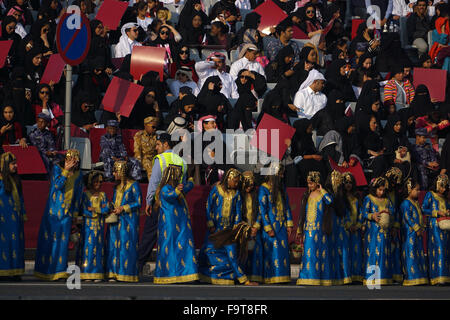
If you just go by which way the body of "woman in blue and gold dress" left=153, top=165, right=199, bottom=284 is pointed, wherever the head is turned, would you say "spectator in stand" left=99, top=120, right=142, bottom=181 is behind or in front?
behind

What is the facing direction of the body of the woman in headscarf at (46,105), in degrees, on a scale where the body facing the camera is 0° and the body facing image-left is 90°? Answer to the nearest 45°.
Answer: approximately 0°

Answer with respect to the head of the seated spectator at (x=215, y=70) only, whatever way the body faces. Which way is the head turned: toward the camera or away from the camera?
toward the camera

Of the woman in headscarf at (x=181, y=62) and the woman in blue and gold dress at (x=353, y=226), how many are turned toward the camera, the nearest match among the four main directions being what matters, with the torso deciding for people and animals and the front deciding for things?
2

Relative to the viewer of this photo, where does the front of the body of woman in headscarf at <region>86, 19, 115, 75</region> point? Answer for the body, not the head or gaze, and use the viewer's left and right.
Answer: facing the viewer and to the right of the viewer

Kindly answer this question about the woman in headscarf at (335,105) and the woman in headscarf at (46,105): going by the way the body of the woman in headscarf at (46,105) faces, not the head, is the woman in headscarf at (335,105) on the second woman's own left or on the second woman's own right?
on the second woman's own left

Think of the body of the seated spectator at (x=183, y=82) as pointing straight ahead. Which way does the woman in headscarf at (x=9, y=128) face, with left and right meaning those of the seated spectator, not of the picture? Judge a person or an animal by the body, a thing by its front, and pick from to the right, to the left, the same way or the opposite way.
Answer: the same way

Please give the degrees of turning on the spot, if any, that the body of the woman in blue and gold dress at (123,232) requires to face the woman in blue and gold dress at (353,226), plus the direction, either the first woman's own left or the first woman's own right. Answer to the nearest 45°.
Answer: approximately 135° to the first woman's own left

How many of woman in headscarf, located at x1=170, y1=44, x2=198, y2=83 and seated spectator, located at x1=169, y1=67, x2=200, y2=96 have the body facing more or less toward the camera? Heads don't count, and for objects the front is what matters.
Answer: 2

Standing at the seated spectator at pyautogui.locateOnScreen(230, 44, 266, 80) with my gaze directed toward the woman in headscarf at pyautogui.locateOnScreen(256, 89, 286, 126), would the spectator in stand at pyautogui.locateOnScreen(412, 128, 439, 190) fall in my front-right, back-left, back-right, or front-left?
front-left

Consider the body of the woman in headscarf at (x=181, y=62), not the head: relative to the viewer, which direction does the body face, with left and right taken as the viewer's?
facing the viewer

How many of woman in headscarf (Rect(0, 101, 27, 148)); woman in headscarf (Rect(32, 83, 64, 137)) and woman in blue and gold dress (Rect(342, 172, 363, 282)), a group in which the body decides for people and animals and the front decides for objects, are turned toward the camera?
3
